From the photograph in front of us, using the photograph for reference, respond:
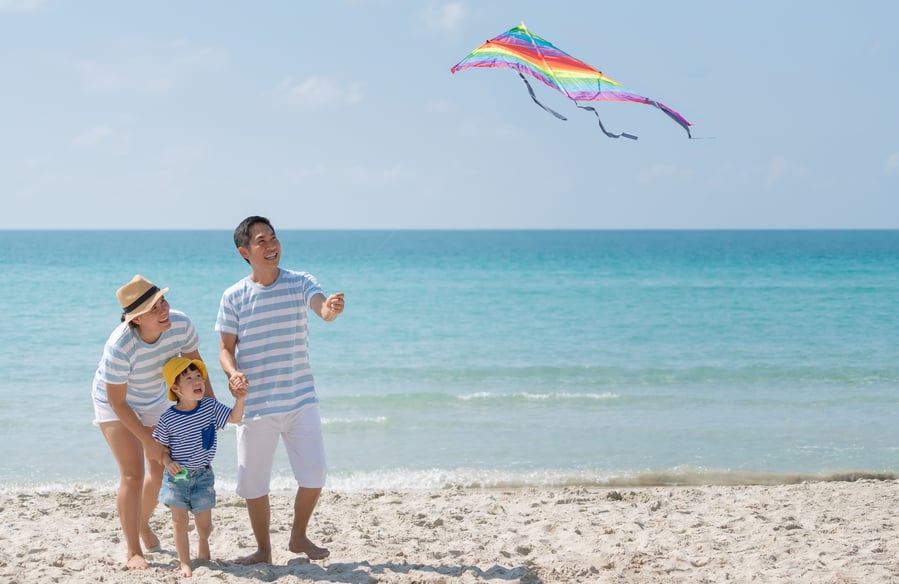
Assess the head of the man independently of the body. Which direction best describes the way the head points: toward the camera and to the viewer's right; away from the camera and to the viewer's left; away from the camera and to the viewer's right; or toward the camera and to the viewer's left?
toward the camera and to the viewer's right

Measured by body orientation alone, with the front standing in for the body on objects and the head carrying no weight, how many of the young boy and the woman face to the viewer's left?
0

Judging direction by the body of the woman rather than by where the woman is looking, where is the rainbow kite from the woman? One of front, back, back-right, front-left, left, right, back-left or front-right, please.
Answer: front-left

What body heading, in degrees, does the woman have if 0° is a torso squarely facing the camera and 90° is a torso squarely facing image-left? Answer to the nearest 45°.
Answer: approximately 315°

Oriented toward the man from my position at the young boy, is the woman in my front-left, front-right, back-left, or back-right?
back-left
